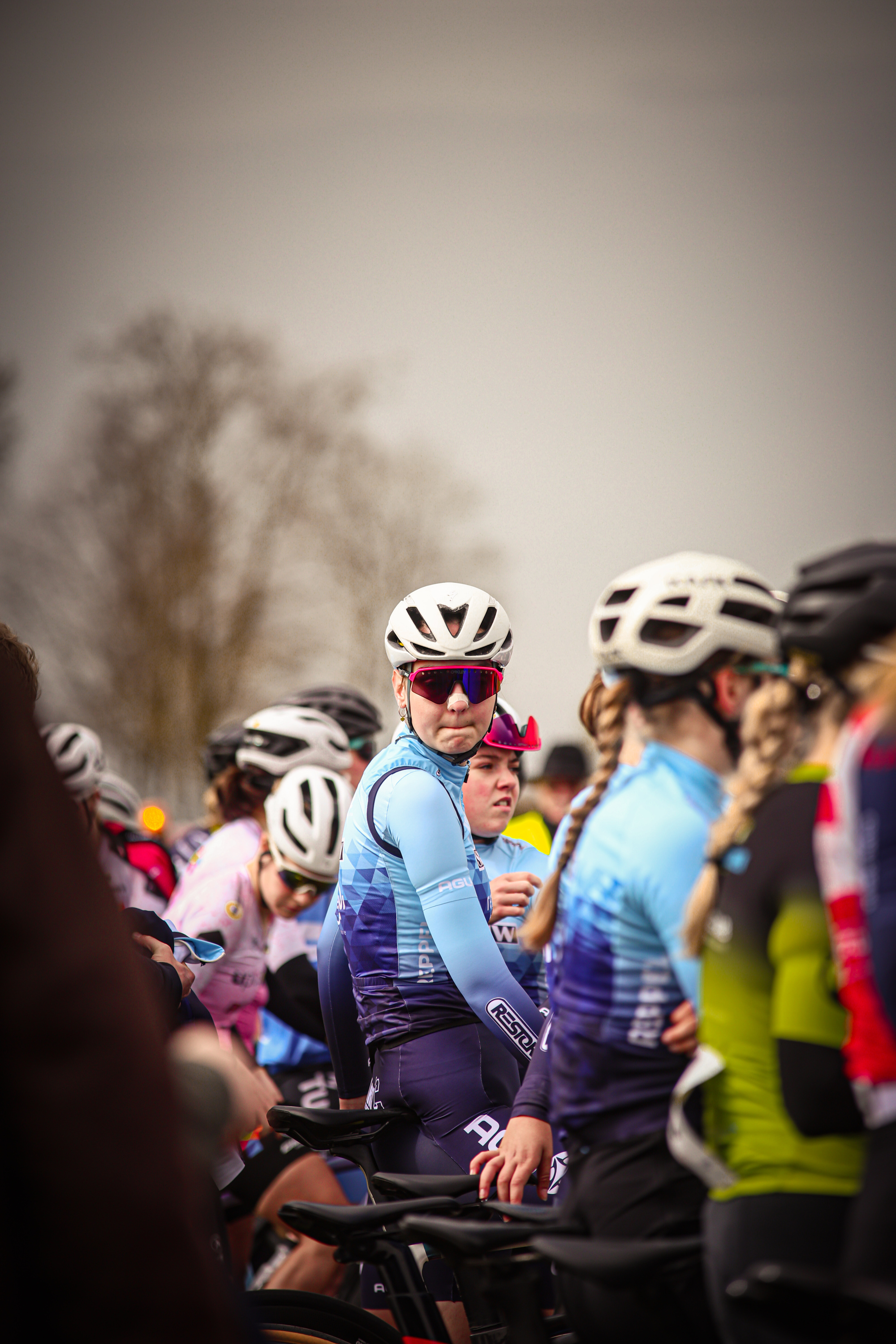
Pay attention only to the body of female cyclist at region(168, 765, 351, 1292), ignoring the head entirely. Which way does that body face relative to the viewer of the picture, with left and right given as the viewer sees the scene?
facing the viewer and to the right of the viewer

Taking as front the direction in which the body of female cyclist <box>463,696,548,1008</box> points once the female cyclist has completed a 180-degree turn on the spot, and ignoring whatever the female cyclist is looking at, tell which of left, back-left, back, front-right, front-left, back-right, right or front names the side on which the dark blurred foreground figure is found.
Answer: back-left

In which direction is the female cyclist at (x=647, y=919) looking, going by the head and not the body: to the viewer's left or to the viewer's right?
to the viewer's right

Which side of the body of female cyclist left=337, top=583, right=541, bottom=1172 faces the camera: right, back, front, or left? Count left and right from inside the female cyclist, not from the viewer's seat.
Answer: right
